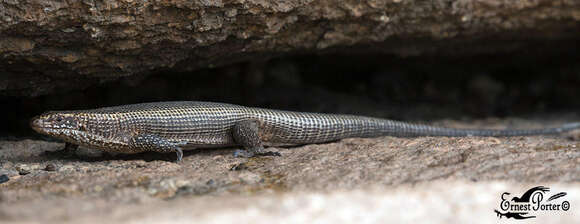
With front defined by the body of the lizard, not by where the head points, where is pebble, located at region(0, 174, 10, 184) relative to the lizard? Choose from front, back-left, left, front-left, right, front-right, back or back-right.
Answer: front-left

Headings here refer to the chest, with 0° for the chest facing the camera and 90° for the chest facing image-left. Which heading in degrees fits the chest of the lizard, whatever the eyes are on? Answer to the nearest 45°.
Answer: approximately 90°
